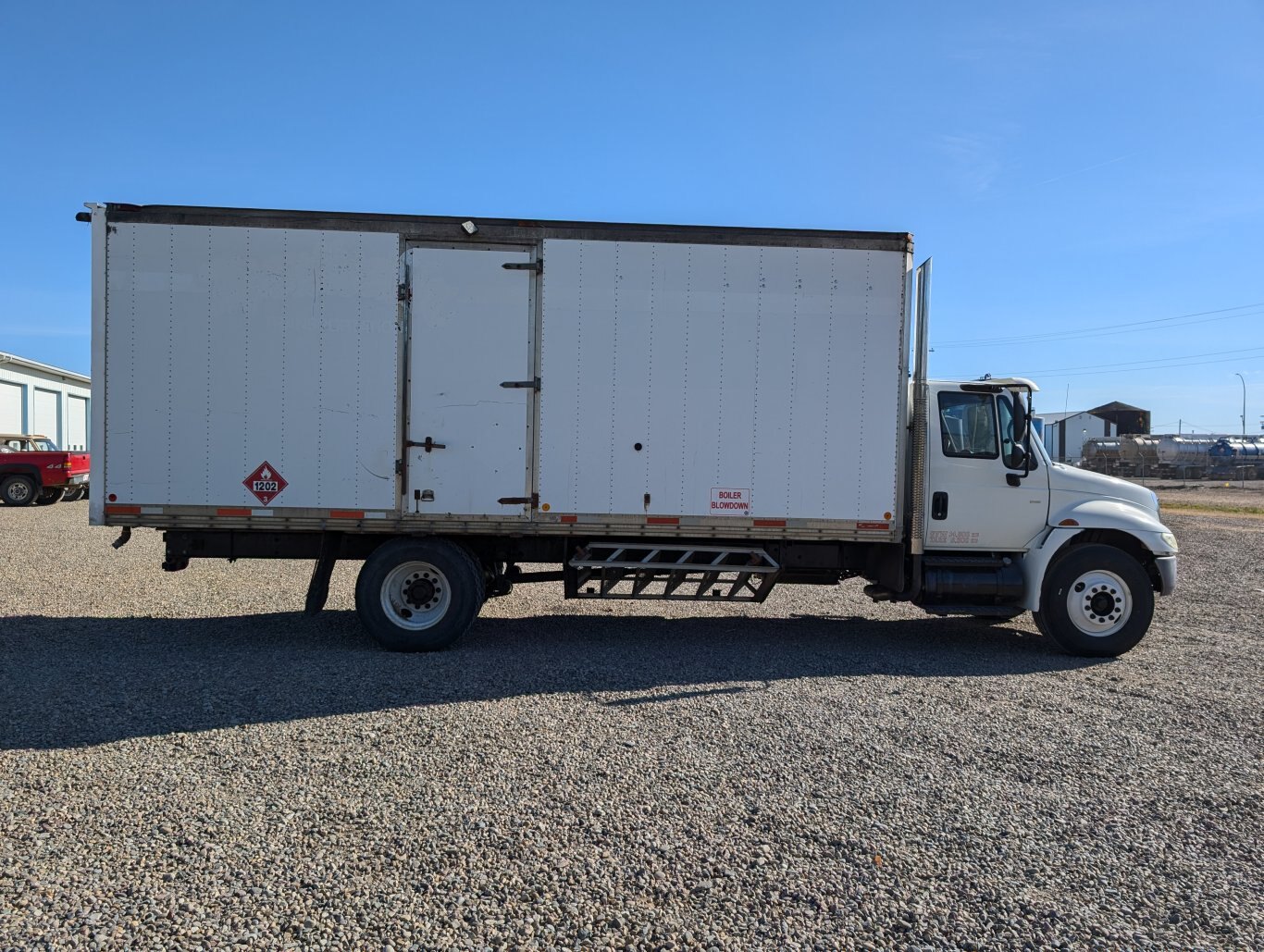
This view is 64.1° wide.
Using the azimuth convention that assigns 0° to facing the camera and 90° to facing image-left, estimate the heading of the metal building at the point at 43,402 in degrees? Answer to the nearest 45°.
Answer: approximately 315°

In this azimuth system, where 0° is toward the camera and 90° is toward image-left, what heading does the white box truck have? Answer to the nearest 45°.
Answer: approximately 270°

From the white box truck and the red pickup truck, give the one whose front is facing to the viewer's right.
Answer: the white box truck

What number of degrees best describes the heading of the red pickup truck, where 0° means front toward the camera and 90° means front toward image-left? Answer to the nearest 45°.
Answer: approximately 135°

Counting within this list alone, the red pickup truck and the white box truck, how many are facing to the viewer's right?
1

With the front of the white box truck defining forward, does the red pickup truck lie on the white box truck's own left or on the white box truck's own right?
on the white box truck's own left

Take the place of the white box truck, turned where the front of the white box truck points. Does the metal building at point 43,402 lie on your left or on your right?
on your left

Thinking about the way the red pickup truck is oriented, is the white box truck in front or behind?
behind

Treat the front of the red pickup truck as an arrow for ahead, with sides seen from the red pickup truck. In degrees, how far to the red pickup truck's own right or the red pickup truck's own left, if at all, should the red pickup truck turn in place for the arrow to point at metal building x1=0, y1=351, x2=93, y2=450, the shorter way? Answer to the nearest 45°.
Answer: approximately 45° to the red pickup truck's own right

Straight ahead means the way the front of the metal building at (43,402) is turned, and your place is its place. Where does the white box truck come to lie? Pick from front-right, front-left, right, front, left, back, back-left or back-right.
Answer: front-right

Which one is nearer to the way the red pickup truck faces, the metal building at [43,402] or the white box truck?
the metal building
